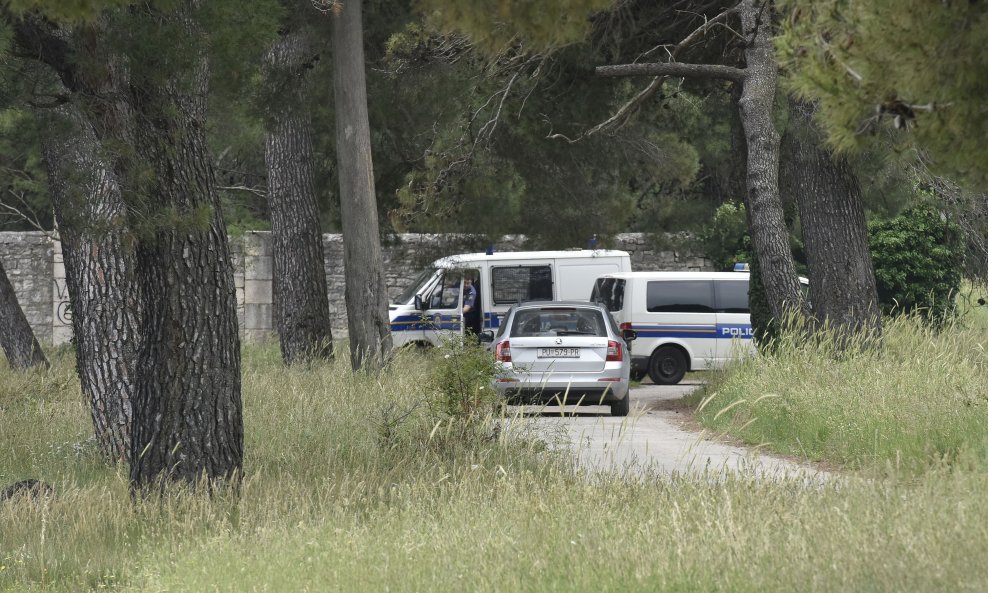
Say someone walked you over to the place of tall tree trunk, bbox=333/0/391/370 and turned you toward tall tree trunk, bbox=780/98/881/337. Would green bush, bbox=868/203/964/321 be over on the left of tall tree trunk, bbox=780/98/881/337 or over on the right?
left

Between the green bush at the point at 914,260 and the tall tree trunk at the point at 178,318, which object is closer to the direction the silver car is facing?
the green bush

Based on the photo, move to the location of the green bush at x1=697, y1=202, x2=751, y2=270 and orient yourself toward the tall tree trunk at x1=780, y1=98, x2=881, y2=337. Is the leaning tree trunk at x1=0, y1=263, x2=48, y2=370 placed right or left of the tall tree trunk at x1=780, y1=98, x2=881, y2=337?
right

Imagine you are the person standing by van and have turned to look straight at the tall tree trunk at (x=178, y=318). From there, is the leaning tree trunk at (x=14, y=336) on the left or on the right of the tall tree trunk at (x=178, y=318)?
right

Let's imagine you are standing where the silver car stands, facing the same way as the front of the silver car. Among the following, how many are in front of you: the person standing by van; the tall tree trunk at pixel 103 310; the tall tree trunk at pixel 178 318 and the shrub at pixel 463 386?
1

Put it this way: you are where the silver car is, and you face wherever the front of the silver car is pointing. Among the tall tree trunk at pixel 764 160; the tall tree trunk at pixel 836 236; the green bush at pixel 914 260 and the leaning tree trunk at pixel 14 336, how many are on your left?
1

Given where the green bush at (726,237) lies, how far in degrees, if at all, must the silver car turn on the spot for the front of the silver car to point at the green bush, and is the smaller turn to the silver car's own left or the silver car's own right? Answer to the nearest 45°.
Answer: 0° — it already faces it

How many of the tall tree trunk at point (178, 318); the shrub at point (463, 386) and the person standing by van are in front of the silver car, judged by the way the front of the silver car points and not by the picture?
1

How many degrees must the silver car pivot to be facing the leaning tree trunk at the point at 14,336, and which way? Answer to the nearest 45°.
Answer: approximately 90° to its left

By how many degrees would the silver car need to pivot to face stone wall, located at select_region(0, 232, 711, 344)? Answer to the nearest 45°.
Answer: approximately 45° to its left

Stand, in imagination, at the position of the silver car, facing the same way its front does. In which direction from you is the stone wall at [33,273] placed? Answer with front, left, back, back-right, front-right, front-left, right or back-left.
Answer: front-left

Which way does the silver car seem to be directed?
away from the camera

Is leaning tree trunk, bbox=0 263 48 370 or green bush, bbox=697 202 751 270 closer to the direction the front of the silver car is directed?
the green bush
